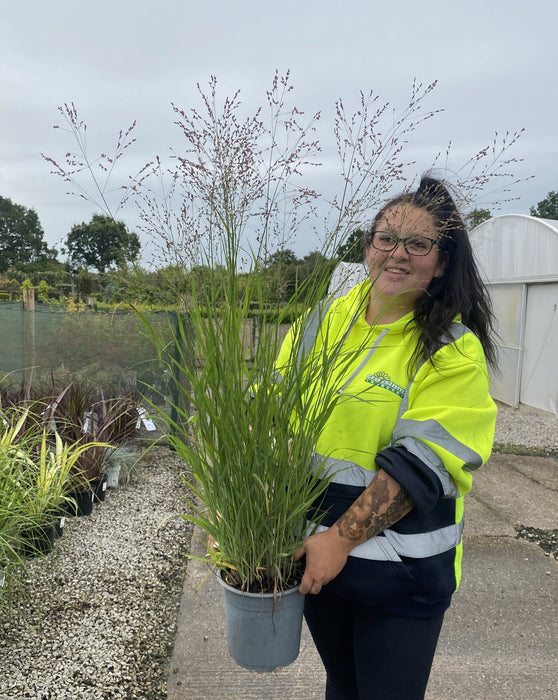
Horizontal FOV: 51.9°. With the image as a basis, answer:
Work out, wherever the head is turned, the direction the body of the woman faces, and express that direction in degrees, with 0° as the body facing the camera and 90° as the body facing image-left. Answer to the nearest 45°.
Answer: approximately 45°

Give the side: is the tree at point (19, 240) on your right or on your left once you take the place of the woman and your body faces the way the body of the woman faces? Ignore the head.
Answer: on your right

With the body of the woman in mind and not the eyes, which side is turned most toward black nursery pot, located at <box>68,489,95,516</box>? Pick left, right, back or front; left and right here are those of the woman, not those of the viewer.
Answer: right

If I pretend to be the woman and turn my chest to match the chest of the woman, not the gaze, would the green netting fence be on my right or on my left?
on my right

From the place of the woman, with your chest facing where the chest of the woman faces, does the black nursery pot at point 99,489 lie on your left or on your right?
on your right

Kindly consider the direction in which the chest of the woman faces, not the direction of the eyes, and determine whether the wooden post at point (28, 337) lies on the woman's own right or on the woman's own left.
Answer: on the woman's own right
